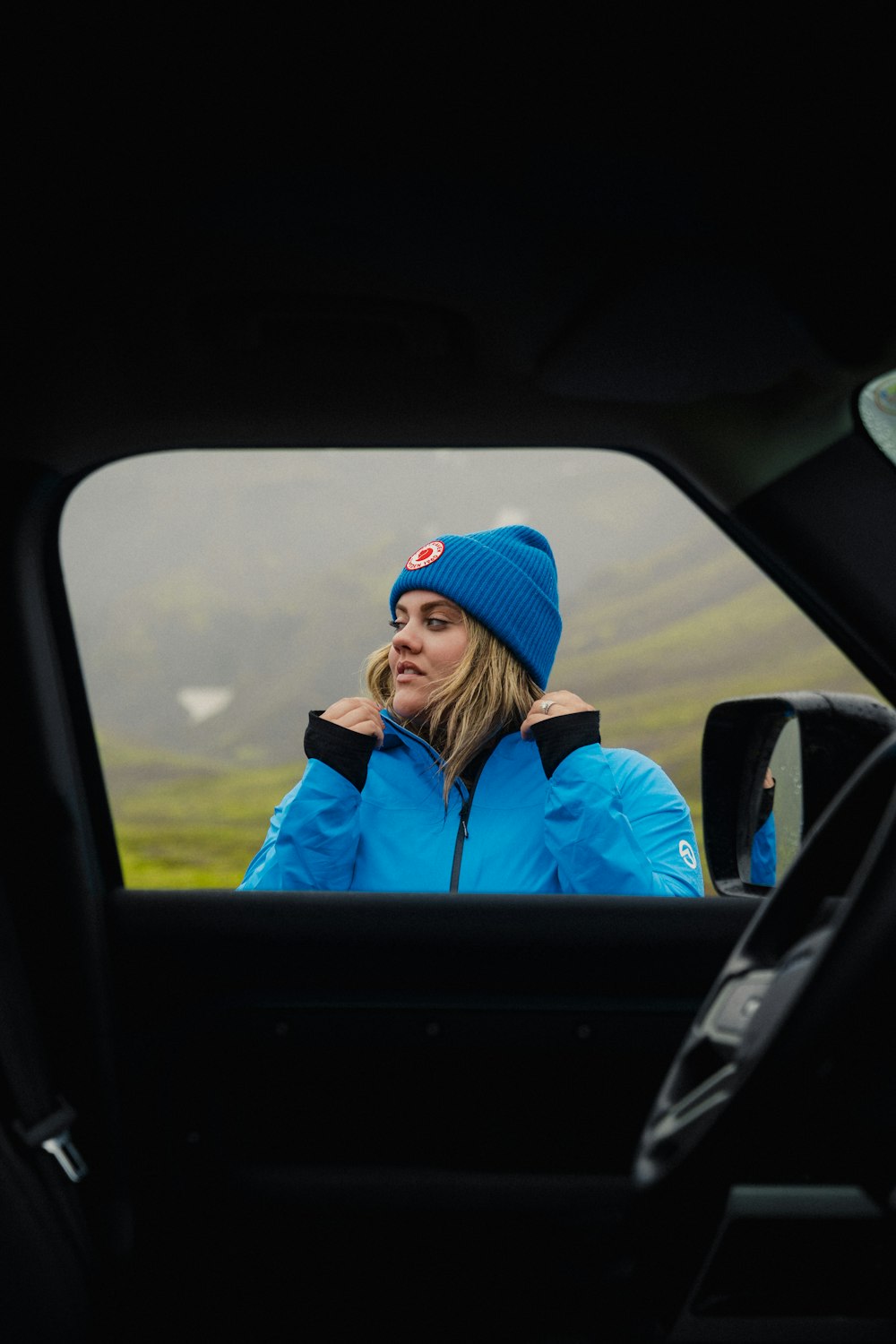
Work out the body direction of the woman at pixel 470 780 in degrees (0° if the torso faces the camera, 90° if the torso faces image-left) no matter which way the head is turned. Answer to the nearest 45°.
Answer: approximately 0°
